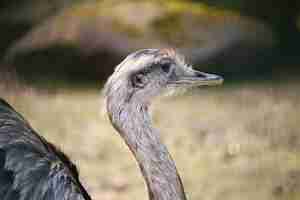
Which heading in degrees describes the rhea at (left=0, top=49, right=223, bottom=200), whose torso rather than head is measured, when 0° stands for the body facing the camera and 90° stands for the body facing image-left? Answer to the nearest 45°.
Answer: approximately 270°
